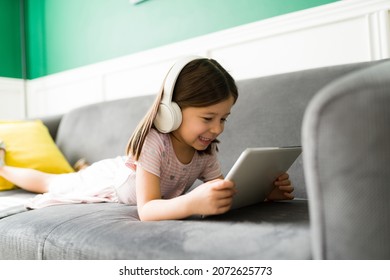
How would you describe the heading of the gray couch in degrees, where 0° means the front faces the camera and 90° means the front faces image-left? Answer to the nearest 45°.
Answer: approximately 45°
